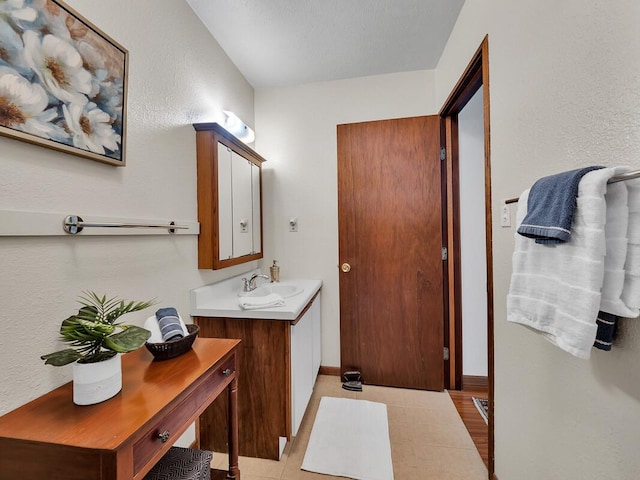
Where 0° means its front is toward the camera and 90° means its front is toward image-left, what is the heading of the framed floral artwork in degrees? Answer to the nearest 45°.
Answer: approximately 315°

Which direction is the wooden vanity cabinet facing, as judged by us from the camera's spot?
facing to the right of the viewer

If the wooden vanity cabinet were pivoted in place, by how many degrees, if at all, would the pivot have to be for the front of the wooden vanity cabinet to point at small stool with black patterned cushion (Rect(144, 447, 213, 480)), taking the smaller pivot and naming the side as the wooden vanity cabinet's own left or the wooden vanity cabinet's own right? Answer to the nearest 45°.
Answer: approximately 135° to the wooden vanity cabinet's own right
